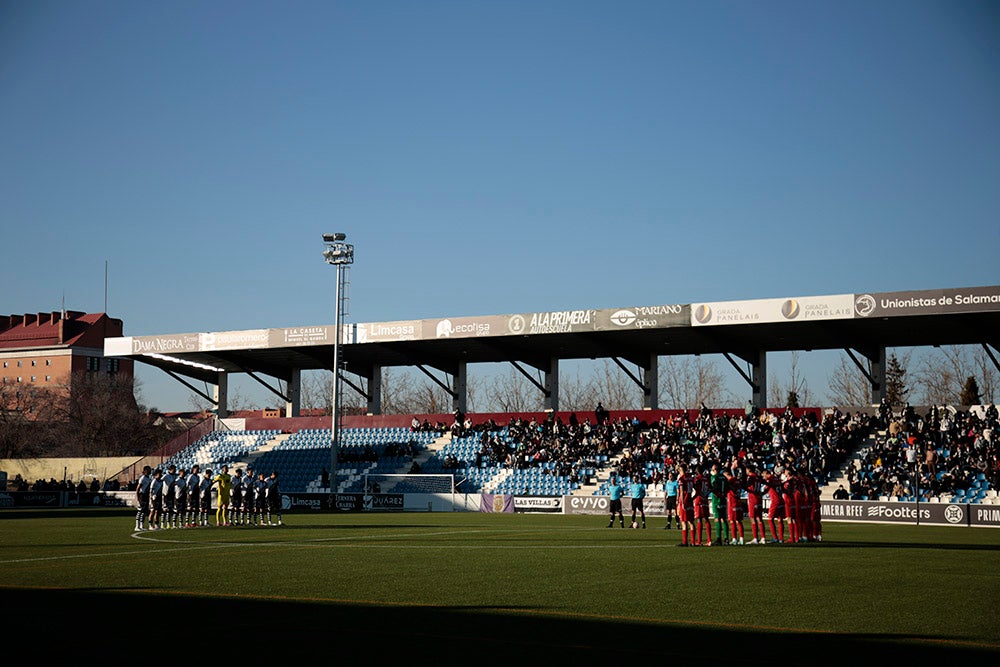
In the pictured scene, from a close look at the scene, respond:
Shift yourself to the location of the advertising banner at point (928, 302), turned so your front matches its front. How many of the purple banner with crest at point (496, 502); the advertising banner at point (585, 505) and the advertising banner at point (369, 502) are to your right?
3

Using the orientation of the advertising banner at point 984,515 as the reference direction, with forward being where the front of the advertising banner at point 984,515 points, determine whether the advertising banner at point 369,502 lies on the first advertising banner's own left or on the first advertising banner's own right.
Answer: on the first advertising banner's own right

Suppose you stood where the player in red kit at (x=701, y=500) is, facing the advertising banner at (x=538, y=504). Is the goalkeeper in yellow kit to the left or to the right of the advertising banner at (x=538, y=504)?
left

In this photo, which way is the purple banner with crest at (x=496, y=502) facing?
toward the camera

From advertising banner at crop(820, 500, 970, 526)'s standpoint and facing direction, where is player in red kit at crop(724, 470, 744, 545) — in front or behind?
in front

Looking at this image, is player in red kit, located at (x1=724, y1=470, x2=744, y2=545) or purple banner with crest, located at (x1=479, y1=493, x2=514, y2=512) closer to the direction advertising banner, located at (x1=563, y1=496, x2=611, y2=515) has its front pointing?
the player in red kit

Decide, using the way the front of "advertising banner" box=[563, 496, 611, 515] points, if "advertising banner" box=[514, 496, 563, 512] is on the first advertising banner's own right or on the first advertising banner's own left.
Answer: on the first advertising banner's own right

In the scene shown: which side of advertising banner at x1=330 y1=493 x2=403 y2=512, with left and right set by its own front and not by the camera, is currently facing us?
front

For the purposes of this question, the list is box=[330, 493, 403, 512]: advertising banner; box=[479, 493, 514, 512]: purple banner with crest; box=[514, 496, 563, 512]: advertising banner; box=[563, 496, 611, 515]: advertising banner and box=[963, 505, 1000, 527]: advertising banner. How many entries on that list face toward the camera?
5

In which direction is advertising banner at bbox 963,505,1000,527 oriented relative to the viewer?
toward the camera

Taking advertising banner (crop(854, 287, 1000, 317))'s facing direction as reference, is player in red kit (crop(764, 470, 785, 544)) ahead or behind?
ahead

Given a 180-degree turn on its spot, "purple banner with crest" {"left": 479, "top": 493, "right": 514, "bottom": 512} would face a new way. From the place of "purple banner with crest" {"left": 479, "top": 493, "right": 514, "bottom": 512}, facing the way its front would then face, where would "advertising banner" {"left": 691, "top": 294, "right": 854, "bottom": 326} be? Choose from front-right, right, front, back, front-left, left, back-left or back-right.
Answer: right

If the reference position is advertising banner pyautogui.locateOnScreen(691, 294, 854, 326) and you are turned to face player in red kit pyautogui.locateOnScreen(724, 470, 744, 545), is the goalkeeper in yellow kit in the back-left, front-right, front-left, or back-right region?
front-right
